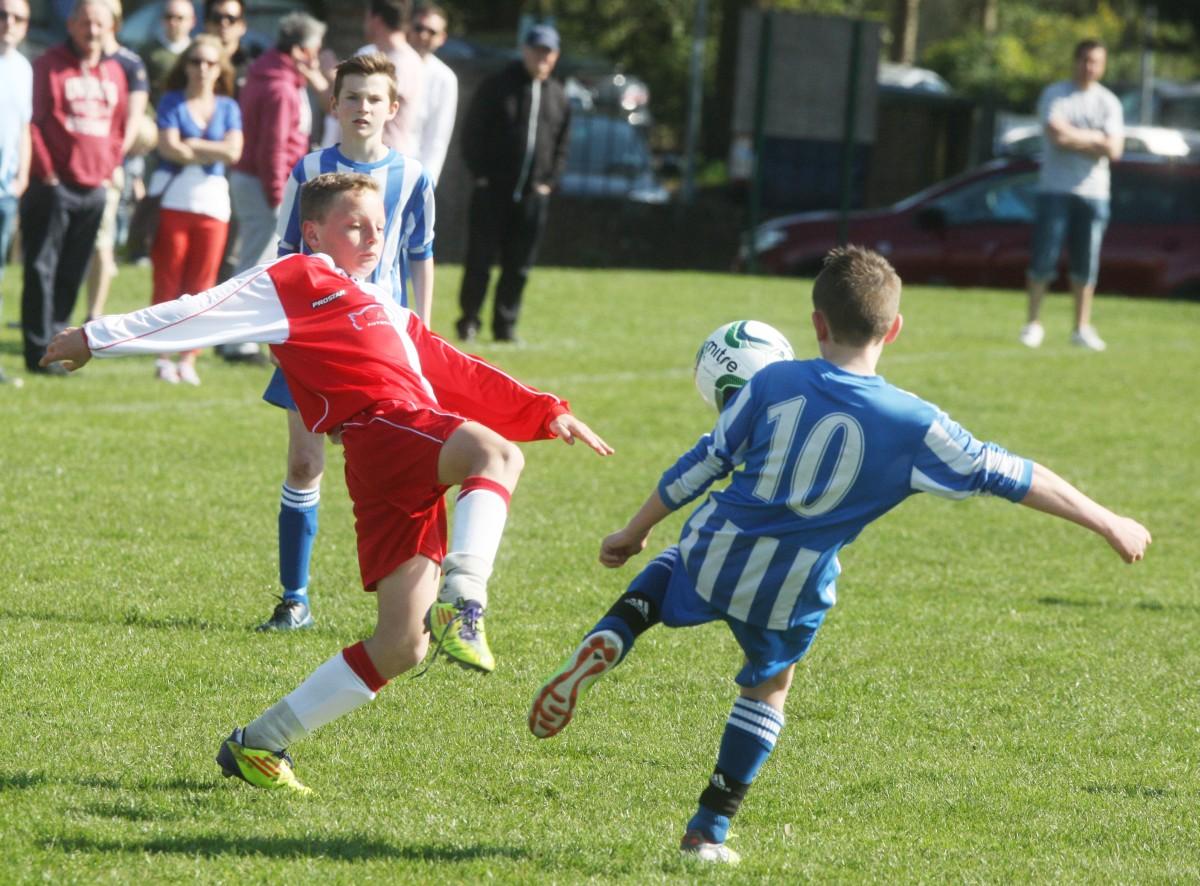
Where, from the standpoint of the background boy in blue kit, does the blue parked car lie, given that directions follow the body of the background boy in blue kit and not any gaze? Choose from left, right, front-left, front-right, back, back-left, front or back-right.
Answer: back

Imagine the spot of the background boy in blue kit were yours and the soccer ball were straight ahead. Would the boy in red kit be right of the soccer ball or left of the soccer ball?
right

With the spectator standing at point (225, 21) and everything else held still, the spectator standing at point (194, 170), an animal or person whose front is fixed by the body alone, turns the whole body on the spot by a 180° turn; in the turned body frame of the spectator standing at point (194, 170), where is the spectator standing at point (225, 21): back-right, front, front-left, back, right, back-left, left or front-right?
front

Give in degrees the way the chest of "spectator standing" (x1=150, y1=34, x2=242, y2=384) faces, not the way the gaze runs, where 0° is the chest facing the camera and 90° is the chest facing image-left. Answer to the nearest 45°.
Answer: approximately 0°

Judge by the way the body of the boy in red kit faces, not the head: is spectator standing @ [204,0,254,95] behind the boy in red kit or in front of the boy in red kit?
behind

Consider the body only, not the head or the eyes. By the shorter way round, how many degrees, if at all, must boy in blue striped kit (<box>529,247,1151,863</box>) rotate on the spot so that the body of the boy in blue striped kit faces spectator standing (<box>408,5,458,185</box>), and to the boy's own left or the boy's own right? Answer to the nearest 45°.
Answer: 0° — they already face them

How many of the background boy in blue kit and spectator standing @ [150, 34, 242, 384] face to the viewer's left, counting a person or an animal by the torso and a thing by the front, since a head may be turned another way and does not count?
0

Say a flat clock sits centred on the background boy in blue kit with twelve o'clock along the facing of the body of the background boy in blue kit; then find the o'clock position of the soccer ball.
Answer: The soccer ball is roughly at 11 o'clock from the background boy in blue kit.

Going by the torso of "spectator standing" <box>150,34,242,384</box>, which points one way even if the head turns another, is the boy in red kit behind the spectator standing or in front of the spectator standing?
in front

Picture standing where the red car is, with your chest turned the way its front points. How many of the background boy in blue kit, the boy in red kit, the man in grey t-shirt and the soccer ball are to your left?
4

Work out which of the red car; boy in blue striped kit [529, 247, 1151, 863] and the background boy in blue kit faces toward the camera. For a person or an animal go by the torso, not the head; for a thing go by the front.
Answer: the background boy in blue kit

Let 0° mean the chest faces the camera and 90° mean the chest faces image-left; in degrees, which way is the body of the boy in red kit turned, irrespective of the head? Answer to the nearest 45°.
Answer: approximately 315°
